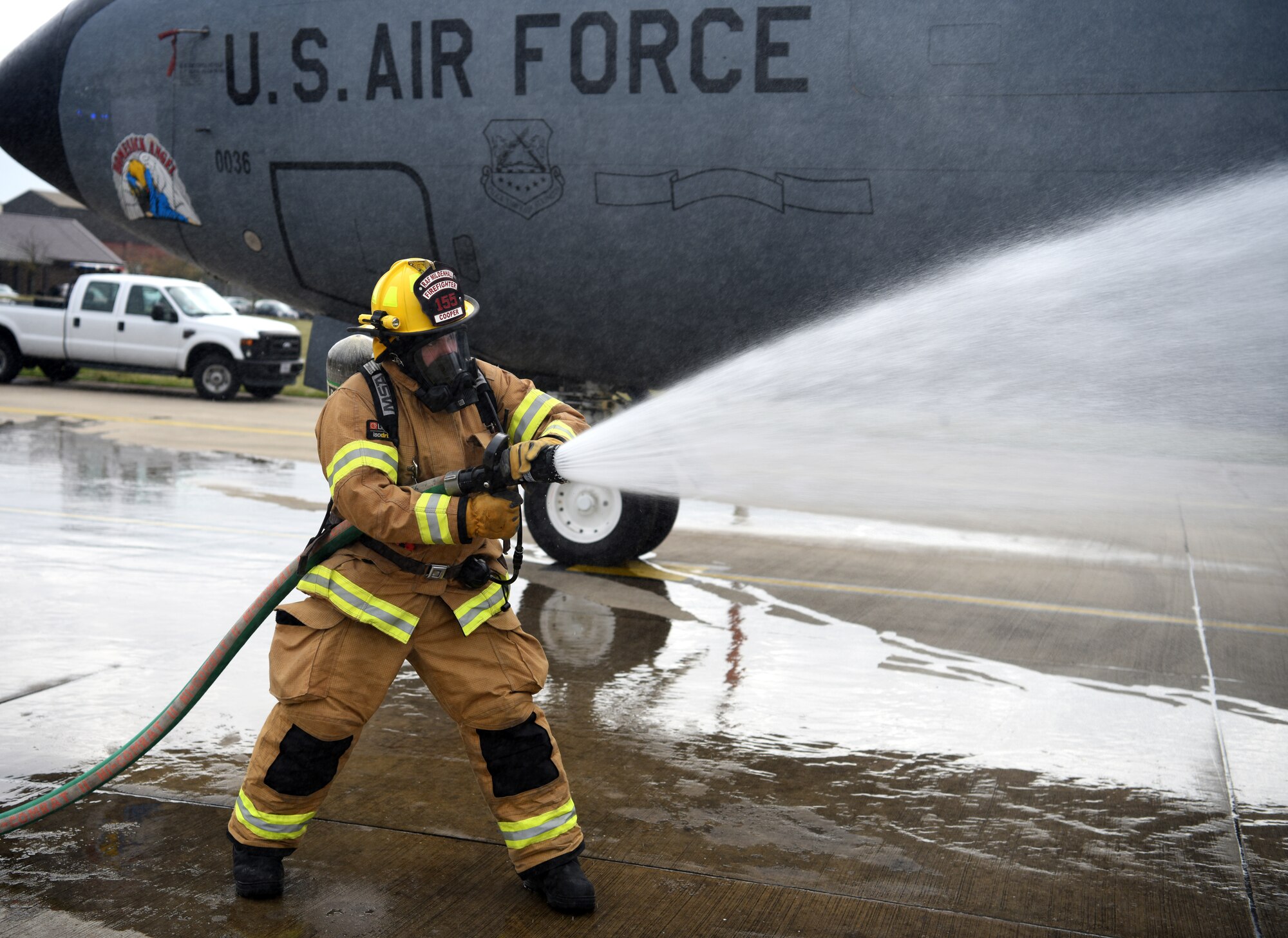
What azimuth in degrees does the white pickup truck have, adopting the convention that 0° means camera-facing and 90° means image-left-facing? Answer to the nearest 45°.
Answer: approximately 315°

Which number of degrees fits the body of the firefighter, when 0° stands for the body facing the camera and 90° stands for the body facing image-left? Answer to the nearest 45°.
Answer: approximately 315°

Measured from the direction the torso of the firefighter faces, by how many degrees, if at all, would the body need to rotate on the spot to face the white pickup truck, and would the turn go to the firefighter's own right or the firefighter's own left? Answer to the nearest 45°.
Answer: approximately 135° to the firefighter's own left

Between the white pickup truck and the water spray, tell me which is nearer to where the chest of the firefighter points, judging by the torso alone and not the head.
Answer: the water spray
